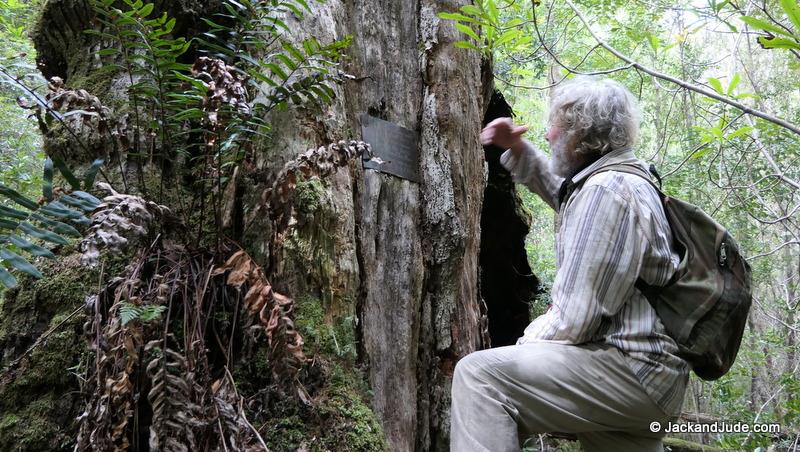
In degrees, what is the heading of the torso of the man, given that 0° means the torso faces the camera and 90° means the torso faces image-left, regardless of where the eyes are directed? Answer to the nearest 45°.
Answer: approximately 90°

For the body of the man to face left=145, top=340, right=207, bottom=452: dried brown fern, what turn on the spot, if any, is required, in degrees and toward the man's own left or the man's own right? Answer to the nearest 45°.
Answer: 0° — they already face it

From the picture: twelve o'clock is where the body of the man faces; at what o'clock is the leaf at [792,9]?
The leaf is roughly at 8 o'clock from the man.

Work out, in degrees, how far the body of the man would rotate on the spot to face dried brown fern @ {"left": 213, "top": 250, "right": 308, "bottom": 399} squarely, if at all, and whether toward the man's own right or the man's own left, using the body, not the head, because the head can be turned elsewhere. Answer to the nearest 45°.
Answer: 0° — they already face it

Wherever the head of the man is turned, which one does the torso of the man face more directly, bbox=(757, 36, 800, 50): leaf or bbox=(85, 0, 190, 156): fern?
the fern

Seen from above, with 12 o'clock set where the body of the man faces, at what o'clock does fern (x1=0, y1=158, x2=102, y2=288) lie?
The fern is roughly at 11 o'clock from the man.
